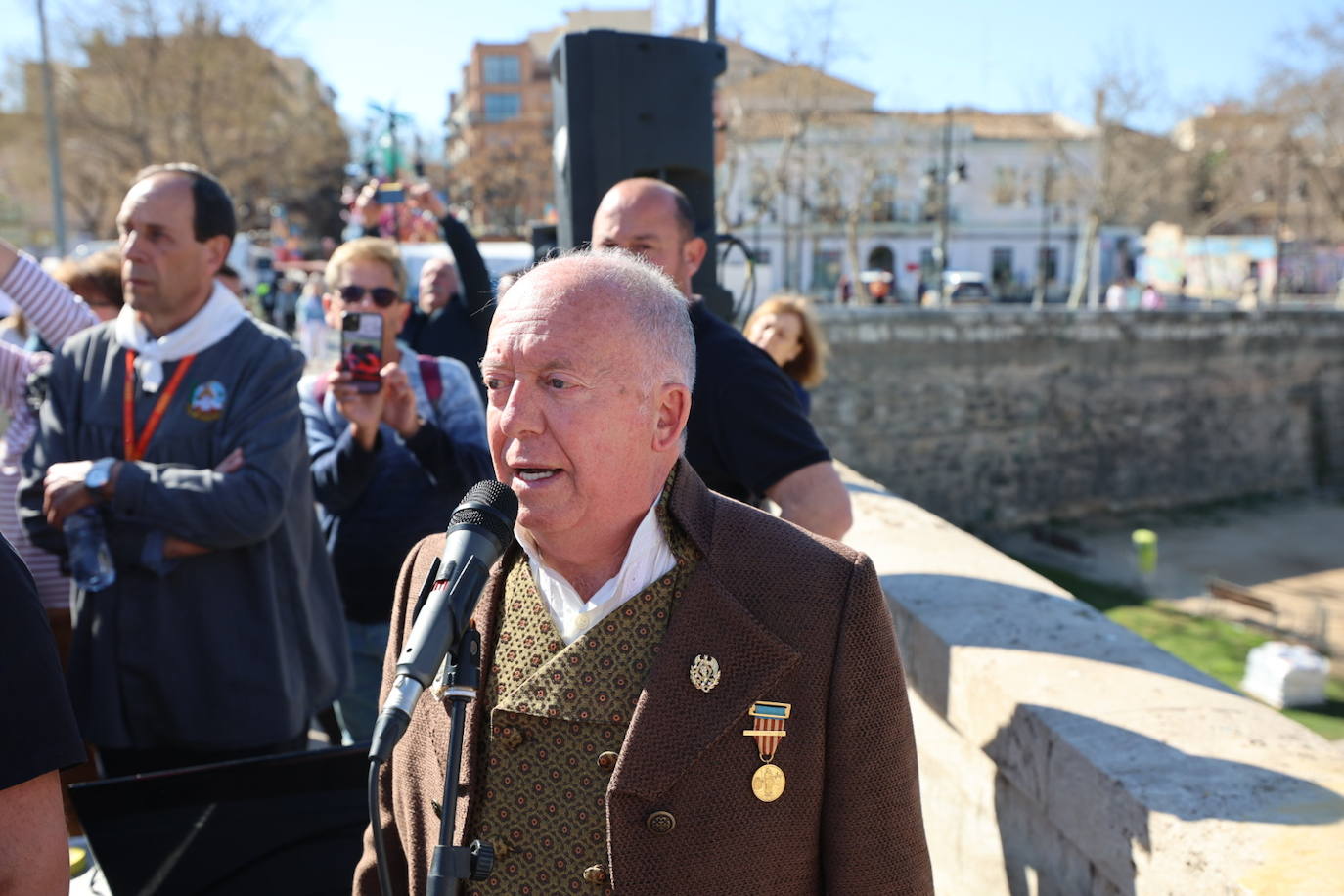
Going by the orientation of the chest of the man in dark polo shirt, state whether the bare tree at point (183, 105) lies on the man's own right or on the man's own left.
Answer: on the man's own right

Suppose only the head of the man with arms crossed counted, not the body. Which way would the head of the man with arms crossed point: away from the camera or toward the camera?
toward the camera

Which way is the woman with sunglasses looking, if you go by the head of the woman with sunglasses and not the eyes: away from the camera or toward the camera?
toward the camera

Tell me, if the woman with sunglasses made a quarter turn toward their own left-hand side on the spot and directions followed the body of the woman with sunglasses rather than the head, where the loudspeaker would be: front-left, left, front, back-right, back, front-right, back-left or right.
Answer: front-left

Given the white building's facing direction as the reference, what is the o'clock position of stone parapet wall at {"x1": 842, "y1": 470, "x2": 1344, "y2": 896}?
The stone parapet wall is roughly at 12 o'clock from the white building.

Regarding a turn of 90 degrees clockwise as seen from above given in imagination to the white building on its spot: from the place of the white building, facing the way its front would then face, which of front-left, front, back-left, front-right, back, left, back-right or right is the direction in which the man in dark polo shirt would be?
left

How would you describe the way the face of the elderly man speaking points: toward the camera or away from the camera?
toward the camera

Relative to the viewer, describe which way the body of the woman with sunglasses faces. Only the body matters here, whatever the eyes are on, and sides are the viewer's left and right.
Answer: facing the viewer

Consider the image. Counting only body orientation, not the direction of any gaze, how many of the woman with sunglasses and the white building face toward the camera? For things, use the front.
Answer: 2

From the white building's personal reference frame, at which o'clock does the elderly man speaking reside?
The elderly man speaking is roughly at 12 o'clock from the white building.

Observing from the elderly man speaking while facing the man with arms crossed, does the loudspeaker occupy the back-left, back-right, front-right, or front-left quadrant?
front-right

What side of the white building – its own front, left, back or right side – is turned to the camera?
front

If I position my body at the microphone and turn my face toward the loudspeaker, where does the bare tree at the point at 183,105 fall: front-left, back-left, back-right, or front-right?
front-left

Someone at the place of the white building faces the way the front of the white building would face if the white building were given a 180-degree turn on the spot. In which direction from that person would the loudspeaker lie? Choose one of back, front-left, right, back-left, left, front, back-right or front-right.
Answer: back

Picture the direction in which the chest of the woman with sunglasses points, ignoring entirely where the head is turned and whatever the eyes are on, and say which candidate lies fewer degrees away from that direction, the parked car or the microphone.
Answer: the microphone

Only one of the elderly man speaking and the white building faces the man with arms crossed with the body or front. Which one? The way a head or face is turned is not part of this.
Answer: the white building
